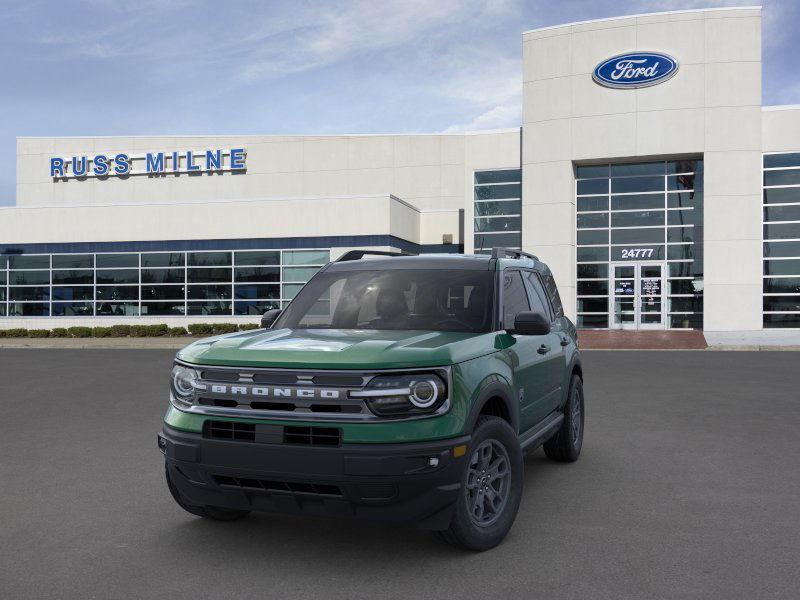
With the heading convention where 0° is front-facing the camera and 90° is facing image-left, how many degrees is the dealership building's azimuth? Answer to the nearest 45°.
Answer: approximately 0°

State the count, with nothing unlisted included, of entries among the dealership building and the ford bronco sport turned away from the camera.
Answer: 0

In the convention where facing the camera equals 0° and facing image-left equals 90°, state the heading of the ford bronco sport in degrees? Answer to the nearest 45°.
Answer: approximately 45°

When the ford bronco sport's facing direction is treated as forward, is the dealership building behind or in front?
behind

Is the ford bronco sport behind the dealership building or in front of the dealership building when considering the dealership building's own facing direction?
in front
